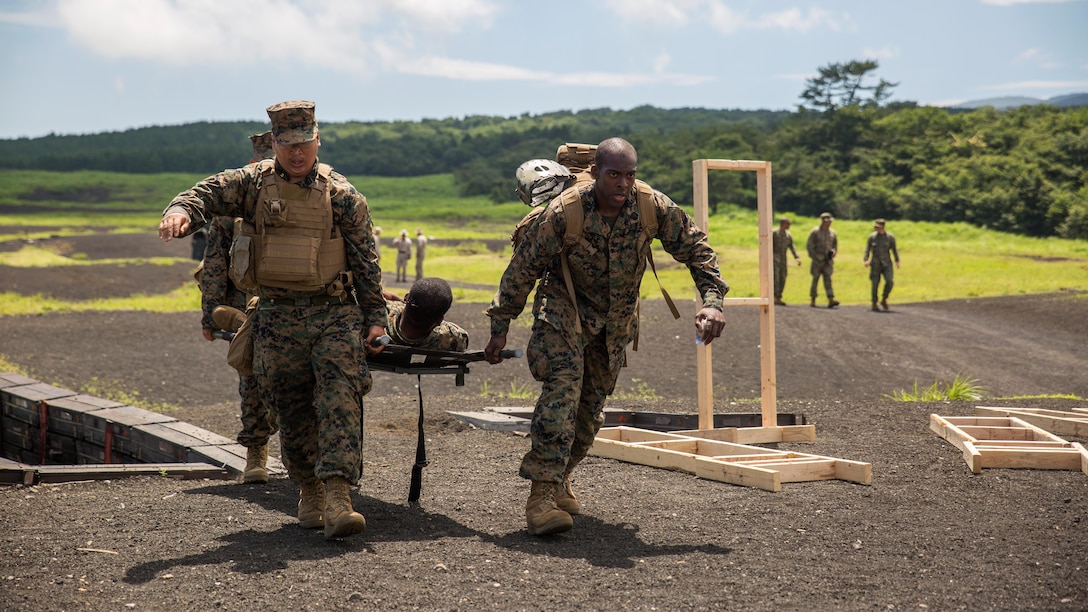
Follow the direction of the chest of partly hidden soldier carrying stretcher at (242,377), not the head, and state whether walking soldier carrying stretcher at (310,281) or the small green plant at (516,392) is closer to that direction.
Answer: the walking soldier carrying stretcher

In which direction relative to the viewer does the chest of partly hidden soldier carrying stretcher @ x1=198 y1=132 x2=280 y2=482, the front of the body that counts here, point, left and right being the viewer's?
facing the viewer

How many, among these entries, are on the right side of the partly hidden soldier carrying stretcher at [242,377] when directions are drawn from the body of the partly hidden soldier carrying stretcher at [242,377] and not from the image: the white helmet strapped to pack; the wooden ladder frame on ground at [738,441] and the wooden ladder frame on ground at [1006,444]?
0

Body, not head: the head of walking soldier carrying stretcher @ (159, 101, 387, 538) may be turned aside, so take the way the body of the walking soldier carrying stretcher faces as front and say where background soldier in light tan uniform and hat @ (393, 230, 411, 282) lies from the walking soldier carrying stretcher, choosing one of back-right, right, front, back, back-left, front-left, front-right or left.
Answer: back

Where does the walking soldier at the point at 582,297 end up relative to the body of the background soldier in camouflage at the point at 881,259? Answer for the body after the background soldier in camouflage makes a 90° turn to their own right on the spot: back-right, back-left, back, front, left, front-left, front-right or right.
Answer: left

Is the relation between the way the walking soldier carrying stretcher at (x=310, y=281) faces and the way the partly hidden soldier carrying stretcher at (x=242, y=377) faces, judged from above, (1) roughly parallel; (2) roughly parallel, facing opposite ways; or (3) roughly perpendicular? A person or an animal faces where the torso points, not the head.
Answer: roughly parallel

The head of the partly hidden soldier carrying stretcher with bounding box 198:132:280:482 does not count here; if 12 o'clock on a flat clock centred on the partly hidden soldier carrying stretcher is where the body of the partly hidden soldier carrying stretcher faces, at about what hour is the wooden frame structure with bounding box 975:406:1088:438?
The wooden frame structure is roughly at 9 o'clock from the partly hidden soldier carrying stretcher.

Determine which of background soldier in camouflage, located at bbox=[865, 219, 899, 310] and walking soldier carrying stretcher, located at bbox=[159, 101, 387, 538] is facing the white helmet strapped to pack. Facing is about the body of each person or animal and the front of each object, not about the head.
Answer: the background soldier in camouflage

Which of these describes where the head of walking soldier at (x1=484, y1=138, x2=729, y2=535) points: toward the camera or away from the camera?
toward the camera

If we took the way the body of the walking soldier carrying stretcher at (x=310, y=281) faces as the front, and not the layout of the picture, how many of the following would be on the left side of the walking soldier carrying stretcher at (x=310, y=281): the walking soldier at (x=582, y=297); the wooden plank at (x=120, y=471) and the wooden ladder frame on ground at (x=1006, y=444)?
2

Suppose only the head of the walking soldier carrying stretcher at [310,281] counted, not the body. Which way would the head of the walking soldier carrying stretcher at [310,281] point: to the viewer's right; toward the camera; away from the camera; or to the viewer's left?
toward the camera

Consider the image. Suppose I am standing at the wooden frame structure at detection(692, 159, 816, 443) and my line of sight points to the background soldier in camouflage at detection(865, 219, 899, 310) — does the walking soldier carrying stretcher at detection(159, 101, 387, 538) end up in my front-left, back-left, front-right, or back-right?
back-left

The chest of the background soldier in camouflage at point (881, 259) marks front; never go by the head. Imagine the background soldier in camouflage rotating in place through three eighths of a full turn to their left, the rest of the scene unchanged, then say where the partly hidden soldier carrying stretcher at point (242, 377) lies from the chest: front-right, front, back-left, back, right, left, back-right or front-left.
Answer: back-right

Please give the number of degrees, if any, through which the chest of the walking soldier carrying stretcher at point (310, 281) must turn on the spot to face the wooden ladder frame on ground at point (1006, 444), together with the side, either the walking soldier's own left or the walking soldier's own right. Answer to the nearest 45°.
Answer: approximately 90° to the walking soldier's own left

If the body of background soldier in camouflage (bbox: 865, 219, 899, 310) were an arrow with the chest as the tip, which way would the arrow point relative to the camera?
toward the camera

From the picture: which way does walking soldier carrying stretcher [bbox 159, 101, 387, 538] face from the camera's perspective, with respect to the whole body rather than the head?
toward the camera

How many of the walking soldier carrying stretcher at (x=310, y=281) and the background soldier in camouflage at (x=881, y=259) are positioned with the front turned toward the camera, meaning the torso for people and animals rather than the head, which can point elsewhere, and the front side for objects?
2

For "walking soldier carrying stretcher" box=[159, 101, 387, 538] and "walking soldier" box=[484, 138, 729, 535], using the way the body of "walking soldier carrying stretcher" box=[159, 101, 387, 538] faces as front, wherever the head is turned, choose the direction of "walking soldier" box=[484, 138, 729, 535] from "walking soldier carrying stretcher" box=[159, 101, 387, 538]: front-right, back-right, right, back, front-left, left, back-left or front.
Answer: left
